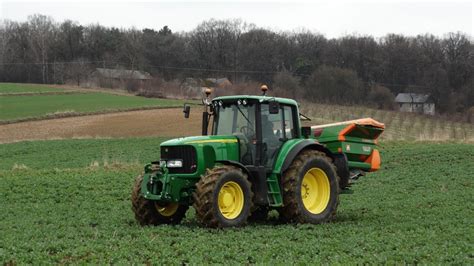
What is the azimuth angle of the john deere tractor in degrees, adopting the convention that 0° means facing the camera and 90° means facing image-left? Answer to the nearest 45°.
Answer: approximately 45°
